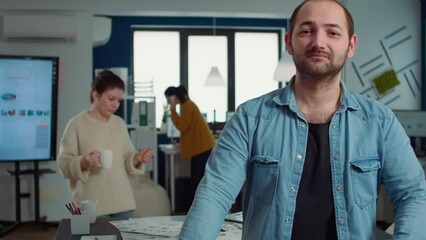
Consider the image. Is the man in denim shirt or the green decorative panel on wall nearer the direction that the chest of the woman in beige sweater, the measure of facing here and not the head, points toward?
the man in denim shirt

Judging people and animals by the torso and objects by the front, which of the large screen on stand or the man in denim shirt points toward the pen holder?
the large screen on stand

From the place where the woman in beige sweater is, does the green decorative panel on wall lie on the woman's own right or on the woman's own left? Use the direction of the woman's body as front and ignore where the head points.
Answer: on the woman's own left

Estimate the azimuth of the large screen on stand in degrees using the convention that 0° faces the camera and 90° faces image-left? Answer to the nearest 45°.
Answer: approximately 0°

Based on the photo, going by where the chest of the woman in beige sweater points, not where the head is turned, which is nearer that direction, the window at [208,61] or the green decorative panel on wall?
the green decorative panel on wall

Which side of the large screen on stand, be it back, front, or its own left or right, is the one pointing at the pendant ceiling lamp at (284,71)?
left

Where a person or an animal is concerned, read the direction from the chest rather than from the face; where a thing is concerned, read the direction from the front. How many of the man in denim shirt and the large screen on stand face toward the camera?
2

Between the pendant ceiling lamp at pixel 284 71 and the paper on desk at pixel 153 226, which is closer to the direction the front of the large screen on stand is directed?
the paper on desk

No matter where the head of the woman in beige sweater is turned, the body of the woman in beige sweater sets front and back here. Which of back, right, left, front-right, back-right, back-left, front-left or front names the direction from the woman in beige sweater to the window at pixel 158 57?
back-left
